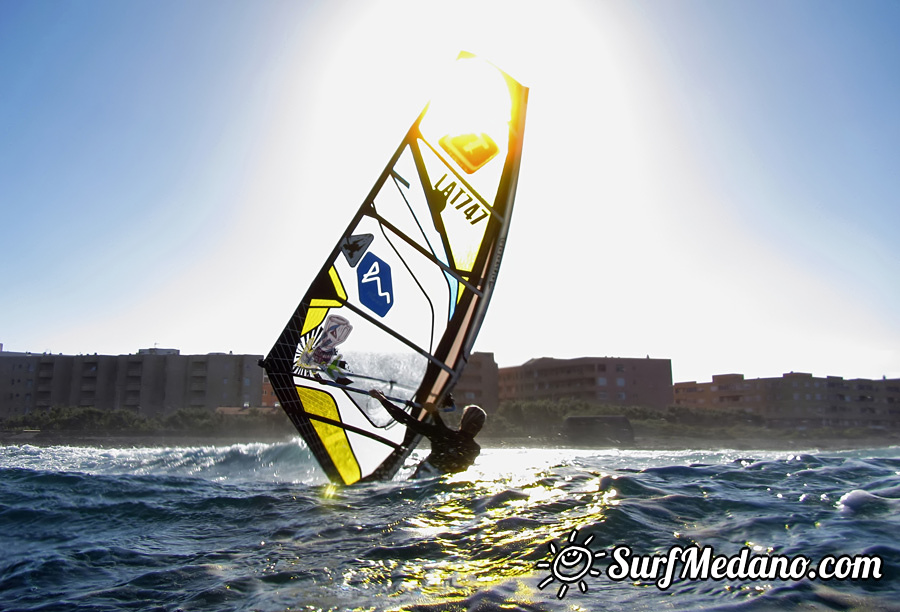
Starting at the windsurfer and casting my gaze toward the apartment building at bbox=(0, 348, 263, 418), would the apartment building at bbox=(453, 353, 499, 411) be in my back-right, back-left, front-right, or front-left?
front-right

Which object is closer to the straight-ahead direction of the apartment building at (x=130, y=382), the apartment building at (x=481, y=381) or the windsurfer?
the windsurfer

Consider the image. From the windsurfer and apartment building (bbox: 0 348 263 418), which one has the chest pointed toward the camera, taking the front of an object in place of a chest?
the apartment building

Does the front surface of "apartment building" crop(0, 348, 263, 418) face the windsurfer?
yes

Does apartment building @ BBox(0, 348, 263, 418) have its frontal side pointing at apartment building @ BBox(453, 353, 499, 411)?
no

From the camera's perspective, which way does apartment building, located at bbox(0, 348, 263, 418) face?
toward the camera

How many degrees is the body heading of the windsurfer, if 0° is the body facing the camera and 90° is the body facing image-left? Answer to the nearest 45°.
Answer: approximately 135°

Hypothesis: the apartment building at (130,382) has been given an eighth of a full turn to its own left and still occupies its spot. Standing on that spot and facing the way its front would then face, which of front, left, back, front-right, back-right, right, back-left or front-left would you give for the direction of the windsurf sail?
front-right

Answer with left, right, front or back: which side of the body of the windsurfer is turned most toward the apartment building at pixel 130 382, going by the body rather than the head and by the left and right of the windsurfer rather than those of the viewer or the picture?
front
